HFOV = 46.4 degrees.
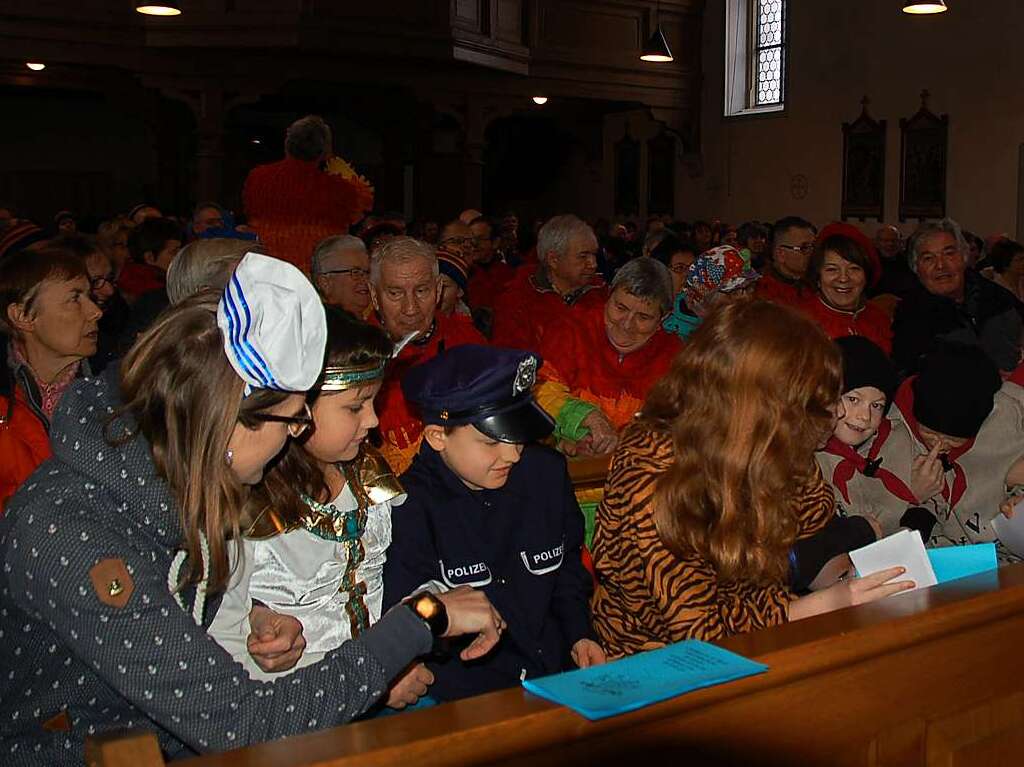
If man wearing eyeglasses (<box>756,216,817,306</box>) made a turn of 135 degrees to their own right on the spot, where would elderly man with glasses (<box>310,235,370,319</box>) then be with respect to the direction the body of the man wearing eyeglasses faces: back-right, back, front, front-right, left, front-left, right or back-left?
front-left

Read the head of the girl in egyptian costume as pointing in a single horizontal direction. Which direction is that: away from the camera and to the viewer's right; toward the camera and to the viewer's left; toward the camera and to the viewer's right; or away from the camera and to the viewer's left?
toward the camera and to the viewer's right

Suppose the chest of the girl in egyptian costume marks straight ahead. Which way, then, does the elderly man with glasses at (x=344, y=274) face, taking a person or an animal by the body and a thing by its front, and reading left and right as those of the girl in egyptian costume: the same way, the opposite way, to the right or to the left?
the same way

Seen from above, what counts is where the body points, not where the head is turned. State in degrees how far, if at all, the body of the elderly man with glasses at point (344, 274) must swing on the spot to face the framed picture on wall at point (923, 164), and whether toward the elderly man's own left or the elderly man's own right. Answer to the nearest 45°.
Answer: approximately 90° to the elderly man's own left

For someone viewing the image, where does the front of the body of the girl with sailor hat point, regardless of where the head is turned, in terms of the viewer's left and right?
facing to the right of the viewer

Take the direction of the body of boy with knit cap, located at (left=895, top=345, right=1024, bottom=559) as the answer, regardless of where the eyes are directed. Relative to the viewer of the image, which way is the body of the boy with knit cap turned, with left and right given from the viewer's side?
facing the viewer and to the left of the viewer

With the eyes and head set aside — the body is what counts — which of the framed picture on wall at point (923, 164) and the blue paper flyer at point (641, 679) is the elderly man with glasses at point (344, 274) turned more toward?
the blue paper flyer

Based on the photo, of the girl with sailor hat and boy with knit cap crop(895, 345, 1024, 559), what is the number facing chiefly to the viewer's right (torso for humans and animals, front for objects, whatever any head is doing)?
1

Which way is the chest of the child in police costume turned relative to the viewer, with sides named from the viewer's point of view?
facing the viewer and to the right of the viewer

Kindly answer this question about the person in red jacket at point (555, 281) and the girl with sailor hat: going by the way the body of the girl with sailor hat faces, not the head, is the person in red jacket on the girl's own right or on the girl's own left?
on the girl's own left

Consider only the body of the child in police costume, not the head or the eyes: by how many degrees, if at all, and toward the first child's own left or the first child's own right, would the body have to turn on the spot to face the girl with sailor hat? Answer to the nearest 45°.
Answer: approximately 90° to the first child's own right

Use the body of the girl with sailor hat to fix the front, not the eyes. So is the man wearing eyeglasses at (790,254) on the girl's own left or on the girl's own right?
on the girl's own left

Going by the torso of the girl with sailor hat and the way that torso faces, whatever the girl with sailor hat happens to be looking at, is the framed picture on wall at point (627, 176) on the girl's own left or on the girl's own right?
on the girl's own left
